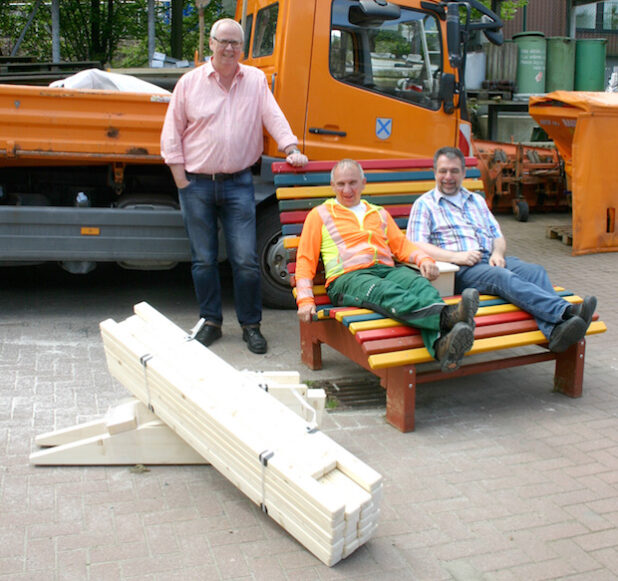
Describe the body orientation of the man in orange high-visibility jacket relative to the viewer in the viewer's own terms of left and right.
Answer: facing the viewer and to the right of the viewer

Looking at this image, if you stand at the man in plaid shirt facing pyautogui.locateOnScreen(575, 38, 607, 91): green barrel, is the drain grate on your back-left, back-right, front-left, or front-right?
back-left

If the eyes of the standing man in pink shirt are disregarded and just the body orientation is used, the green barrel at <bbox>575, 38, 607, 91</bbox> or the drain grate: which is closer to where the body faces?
the drain grate

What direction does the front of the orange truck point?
to the viewer's right

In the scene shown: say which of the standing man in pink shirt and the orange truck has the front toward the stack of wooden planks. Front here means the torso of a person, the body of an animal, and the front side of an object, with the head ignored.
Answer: the standing man in pink shirt

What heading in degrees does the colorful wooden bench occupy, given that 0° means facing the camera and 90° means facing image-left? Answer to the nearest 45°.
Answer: approximately 315°

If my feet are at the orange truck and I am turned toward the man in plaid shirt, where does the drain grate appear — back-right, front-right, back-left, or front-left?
front-right

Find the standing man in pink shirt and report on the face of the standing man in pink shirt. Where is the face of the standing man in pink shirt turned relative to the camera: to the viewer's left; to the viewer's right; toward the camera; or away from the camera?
toward the camera

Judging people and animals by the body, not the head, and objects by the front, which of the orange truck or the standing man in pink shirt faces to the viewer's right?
the orange truck

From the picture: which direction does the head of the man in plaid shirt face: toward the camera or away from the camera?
toward the camera

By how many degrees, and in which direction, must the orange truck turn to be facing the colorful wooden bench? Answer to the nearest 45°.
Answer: approximately 90° to its right

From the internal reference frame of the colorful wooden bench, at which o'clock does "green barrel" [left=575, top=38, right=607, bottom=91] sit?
The green barrel is roughly at 8 o'clock from the colorful wooden bench.

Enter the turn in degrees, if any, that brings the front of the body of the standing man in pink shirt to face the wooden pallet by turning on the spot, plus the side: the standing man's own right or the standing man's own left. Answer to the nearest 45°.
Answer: approximately 135° to the standing man's own left

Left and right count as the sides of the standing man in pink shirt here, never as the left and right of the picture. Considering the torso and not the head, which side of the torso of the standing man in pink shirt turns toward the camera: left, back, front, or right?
front

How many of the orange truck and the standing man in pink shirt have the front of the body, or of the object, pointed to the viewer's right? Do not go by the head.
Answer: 1
